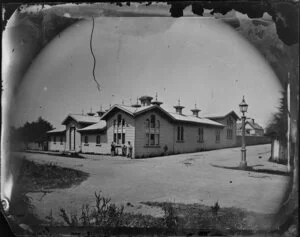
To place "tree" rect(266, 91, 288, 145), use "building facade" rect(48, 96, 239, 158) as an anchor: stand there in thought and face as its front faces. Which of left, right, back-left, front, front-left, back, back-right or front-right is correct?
back-left

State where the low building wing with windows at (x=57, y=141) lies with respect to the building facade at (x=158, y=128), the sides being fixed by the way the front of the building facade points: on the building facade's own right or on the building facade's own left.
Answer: on the building facade's own right

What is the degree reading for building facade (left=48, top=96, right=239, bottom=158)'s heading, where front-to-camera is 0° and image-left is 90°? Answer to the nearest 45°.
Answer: approximately 45°

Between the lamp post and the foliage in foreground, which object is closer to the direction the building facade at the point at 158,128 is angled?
the foliage in foreground

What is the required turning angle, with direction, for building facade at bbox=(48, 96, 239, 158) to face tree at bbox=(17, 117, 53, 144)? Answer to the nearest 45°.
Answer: approximately 45° to its right

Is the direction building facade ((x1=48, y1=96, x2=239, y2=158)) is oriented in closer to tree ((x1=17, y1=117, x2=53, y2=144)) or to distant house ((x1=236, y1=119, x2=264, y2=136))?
the tree

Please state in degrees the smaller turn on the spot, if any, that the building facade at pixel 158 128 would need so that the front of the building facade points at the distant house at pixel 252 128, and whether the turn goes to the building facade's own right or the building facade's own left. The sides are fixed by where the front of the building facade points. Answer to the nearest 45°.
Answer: approximately 135° to the building facade's own left

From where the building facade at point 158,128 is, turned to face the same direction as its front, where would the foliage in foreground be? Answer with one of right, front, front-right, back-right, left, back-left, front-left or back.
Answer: front-right
